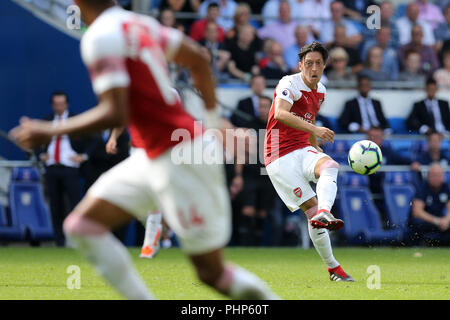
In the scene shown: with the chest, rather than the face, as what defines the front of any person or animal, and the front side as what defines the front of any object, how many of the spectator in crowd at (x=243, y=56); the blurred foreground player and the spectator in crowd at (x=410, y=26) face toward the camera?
2

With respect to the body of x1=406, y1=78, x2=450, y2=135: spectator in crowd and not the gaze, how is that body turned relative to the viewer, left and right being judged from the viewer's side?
facing the viewer

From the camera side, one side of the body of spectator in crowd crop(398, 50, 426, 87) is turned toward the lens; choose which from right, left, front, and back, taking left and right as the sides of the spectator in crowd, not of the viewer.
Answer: front

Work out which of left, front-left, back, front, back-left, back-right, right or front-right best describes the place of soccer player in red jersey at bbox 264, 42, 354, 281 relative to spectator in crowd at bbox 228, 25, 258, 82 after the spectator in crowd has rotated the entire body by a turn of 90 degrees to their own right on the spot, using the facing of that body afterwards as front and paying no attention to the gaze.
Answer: left

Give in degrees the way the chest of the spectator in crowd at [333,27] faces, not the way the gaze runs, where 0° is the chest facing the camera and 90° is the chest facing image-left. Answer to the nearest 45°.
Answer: approximately 0°

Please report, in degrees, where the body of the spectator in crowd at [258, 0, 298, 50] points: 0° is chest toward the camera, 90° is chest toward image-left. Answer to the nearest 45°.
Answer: approximately 0°

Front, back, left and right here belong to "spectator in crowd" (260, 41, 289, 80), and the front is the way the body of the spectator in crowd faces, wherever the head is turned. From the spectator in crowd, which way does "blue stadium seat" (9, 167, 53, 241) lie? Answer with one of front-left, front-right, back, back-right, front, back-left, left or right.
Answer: right

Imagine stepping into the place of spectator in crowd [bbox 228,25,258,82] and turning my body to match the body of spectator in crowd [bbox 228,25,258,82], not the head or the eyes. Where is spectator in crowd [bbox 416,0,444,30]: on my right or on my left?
on my left

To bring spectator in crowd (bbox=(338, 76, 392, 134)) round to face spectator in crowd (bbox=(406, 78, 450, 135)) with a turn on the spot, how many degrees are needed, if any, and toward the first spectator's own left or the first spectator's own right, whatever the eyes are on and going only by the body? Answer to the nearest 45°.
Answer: approximately 135° to the first spectator's own left

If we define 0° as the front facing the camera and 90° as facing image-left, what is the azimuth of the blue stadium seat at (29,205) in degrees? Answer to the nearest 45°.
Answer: approximately 315°
